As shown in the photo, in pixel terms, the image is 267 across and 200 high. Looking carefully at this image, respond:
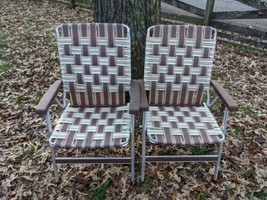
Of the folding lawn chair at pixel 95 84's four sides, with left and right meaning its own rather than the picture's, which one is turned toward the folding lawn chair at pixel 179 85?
left

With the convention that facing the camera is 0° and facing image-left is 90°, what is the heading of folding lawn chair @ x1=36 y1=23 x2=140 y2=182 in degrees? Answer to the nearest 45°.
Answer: approximately 0°

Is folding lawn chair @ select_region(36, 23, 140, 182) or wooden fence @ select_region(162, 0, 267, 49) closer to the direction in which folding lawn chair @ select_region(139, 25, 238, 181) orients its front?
the folding lawn chair

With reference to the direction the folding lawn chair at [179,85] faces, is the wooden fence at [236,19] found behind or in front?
behind

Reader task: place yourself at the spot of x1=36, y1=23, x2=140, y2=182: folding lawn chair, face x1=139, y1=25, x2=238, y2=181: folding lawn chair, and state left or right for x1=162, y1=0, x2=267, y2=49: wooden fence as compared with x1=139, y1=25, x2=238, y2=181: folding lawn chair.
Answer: left

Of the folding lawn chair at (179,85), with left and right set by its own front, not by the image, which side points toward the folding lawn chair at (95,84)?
right

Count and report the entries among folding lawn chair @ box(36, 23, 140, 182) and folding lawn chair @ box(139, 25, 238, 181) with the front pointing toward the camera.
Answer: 2

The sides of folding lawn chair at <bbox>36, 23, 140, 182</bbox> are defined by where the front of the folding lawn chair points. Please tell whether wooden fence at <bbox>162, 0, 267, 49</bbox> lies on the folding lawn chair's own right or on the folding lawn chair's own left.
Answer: on the folding lawn chair's own left

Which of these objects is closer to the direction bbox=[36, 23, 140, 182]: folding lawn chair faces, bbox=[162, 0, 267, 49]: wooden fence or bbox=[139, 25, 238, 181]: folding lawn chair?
the folding lawn chair
